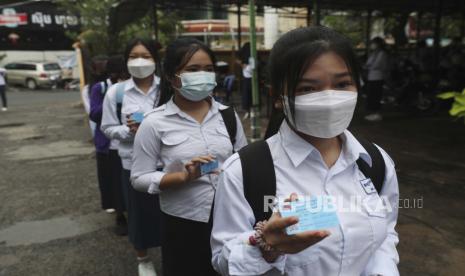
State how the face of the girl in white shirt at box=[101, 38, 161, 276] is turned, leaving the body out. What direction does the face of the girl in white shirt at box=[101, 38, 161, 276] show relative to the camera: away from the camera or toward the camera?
toward the camera

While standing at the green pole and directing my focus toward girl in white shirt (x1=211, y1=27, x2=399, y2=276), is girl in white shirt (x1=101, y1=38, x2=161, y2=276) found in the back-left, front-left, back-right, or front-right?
front-right

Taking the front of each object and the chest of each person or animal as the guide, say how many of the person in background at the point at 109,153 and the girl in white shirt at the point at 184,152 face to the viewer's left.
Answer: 0

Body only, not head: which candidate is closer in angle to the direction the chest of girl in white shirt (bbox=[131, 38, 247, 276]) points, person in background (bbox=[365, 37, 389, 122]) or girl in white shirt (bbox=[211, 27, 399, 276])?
the girl in white shirt

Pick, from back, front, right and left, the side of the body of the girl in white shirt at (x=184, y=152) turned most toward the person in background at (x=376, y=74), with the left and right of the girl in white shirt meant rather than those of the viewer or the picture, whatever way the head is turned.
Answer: left

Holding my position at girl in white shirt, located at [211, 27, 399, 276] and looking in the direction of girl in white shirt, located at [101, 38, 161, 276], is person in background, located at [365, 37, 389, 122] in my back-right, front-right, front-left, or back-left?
front-right

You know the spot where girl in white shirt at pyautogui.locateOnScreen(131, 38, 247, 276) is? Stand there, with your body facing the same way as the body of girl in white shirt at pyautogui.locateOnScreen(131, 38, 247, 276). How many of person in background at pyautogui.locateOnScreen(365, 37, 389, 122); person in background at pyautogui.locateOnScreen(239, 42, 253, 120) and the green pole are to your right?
0

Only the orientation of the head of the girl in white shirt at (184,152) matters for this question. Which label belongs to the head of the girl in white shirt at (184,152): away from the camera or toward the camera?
toward the camera
